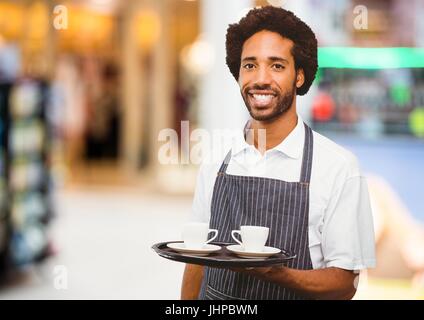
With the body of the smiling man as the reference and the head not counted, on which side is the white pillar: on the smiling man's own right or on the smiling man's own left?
on the smiling man's own right

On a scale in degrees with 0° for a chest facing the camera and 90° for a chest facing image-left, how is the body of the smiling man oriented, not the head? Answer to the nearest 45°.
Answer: approximately 45°
